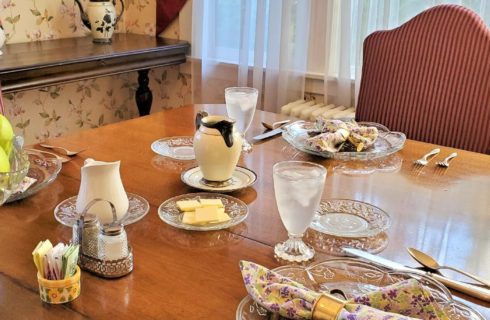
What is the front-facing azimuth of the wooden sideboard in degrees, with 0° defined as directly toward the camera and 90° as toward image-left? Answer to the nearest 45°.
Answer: approximately 315°

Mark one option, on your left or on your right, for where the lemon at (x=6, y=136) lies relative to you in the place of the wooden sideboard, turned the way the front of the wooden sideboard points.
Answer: on your right

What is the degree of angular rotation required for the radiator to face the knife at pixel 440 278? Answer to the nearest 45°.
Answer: approximately 45° to its left

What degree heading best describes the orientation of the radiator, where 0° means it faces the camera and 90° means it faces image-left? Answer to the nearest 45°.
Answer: approximately 45°
